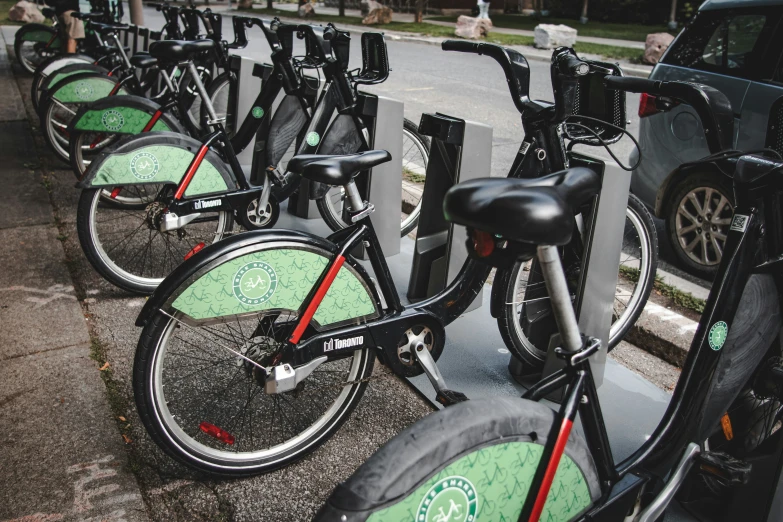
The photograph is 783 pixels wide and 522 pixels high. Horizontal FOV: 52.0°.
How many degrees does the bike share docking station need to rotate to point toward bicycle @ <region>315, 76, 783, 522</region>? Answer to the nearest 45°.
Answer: approximately 45° to its left

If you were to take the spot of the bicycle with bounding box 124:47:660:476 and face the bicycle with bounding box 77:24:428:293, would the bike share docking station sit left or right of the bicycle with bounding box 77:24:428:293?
right

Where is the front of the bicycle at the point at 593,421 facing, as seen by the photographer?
facing away from the viewer and to the right of the viewer

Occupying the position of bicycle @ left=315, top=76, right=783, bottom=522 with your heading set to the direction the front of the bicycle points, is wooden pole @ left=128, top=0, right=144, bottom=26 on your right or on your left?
on your left

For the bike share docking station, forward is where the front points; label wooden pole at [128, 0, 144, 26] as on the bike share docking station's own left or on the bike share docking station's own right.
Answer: on the bike share docking station's own right

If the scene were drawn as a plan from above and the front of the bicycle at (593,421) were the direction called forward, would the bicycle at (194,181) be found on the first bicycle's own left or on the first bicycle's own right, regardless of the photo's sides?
on the first bicycle's own left

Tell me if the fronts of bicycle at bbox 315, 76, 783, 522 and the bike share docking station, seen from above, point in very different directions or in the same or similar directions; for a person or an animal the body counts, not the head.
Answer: very different directions

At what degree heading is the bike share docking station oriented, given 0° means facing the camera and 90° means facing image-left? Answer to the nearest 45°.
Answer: approximately 45°

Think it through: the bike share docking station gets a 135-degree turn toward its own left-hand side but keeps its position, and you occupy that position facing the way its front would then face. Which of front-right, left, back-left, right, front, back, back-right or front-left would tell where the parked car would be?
front-left
